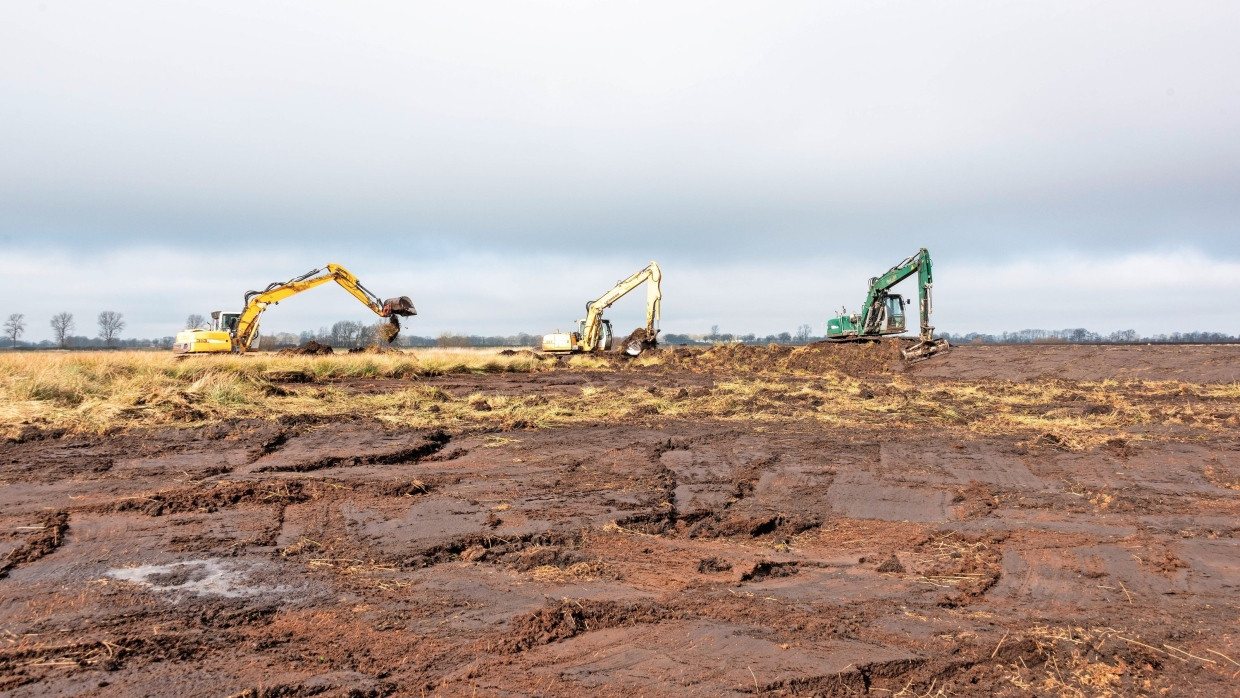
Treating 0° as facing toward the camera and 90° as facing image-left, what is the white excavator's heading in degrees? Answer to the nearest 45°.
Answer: approximately 270°

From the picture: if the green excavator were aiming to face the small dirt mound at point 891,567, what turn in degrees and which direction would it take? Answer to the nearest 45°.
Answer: approximately 45° to its right

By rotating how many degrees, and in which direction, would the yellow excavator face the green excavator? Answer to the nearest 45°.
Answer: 0° — it already faces it

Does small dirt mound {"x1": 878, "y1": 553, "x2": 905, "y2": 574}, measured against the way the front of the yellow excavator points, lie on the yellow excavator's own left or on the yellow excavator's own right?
on the yellow excavator's own right

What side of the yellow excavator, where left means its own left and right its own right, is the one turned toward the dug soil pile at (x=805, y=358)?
front

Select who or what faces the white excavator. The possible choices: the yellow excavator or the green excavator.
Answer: the yellow excavator

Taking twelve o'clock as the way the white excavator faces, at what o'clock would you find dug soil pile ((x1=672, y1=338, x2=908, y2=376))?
The dug soil pile is roughly at 1 o'clock from the white excavator.

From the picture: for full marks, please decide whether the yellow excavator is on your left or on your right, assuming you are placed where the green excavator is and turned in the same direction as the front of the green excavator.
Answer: on your right

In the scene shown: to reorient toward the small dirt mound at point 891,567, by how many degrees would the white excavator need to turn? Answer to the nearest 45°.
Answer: approximately 90° to its right

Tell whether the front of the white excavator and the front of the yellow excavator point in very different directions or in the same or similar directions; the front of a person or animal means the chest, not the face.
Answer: same or similar directions

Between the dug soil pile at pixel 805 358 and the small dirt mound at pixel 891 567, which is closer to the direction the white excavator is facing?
the dug soil pile

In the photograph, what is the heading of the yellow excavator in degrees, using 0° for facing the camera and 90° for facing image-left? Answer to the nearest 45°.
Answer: approximately 270°

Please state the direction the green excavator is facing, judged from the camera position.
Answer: facing the viewer and to the right of the viewer

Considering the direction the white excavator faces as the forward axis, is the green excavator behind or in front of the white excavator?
in front

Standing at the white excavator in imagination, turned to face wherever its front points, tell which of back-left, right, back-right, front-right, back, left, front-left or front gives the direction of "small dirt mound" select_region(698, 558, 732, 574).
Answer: right
